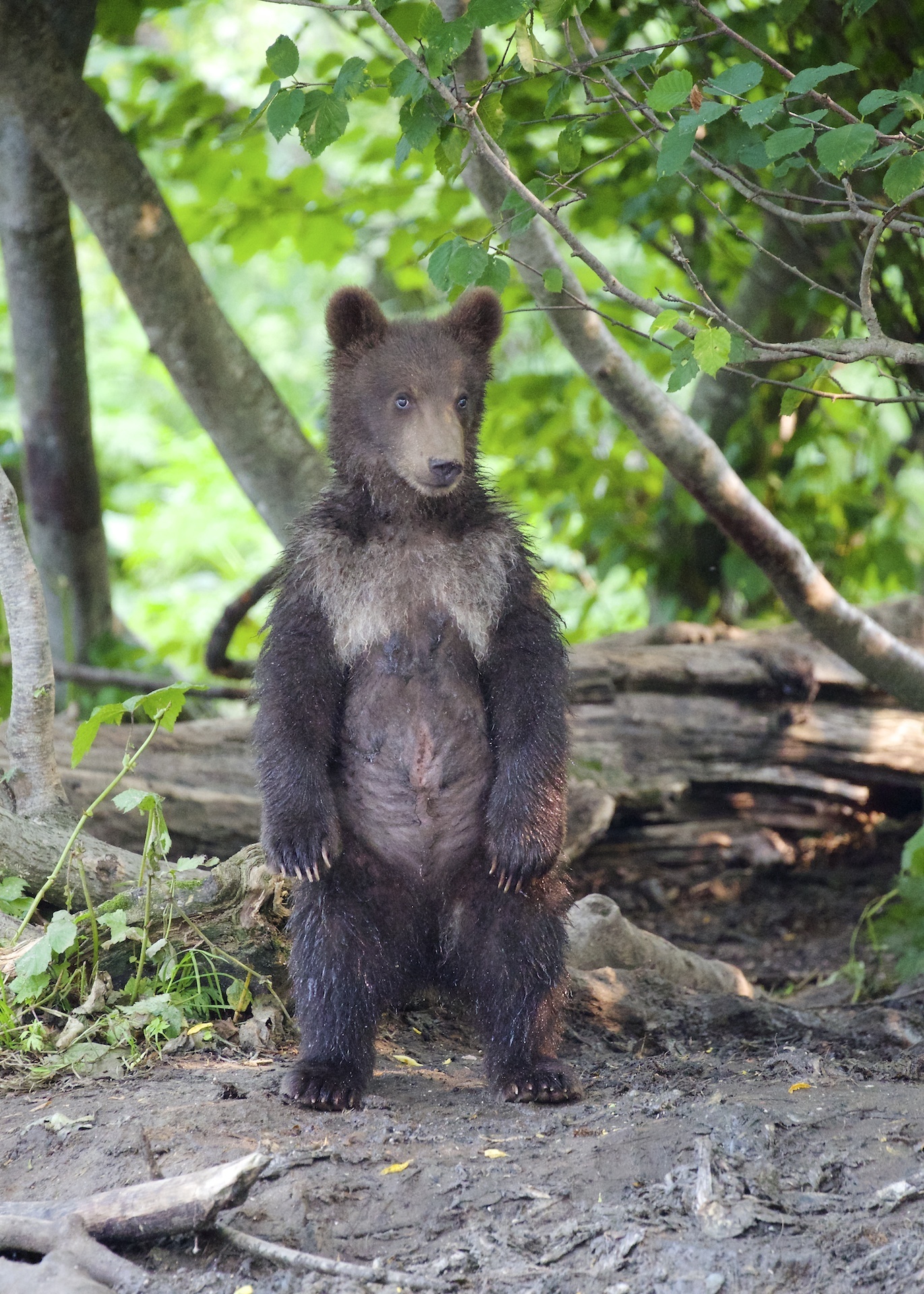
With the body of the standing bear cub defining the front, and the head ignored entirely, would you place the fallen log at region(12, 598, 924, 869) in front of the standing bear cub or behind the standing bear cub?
behind

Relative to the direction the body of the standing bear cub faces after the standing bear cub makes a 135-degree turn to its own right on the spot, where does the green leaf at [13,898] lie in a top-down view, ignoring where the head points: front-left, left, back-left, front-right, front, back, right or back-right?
front-left

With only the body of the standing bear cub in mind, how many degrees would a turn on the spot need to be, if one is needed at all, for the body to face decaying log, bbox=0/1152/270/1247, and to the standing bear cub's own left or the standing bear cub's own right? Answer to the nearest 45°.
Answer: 0° — it already faces it

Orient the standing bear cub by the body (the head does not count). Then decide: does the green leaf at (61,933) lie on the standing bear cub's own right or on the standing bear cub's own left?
on the standing bear cub's own right

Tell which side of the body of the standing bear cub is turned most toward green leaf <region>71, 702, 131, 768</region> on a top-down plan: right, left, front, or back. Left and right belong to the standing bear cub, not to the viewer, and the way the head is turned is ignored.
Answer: right

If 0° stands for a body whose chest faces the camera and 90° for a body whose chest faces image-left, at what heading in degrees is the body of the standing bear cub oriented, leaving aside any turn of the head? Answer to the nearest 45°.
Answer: approximately 0°
